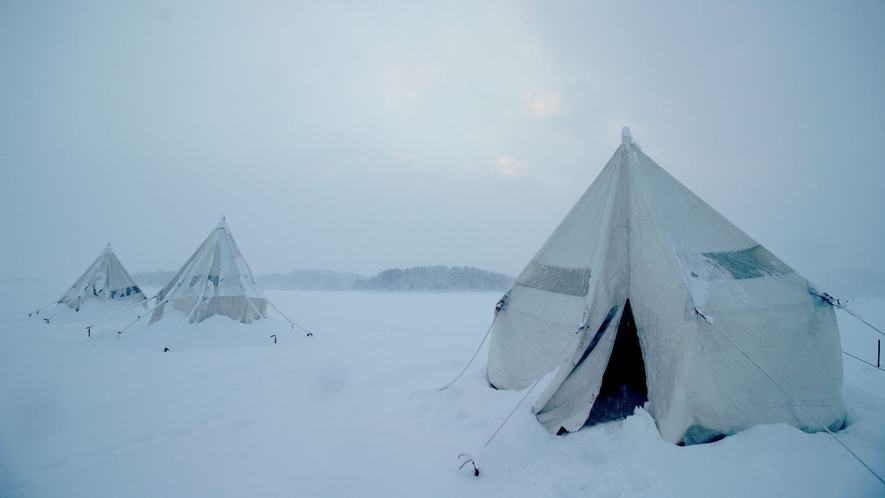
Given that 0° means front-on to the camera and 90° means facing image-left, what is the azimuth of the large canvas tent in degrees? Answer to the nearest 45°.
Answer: approximately 0°

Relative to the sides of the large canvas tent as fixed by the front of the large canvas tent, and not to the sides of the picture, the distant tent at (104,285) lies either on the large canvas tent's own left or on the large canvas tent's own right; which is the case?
on the large canvas tent's own right
